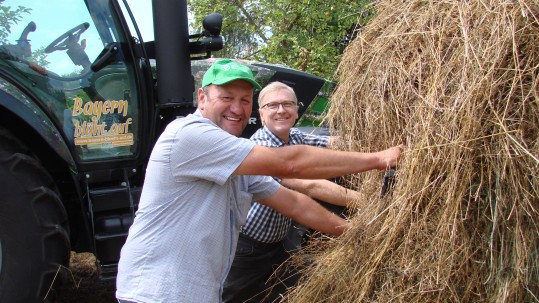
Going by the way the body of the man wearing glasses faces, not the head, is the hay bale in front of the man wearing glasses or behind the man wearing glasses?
in front

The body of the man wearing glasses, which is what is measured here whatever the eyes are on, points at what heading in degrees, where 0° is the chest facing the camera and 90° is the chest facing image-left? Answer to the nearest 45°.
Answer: approximately 315°

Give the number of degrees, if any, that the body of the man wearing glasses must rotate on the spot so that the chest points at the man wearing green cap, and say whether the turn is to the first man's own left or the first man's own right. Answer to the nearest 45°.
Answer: approximately 45° to the first man's own right

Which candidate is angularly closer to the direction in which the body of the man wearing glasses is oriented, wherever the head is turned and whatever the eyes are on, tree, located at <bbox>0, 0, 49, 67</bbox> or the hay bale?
the hay bale

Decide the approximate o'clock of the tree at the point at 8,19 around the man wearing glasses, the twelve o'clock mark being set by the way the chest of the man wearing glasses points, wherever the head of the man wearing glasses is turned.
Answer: The tree is roughly at 5 o'clock from the man wearing glasses.
